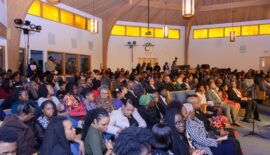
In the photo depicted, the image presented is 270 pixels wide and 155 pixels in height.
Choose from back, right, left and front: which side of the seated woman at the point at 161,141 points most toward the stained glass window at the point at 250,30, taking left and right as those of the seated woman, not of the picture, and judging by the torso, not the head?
front

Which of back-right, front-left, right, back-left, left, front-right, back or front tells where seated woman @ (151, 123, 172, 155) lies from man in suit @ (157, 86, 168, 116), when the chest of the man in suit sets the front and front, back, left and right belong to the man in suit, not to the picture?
front-right

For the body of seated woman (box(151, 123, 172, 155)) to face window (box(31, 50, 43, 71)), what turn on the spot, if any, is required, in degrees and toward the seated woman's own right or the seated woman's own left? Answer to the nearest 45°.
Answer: approximately 45° to the seated woman's own left

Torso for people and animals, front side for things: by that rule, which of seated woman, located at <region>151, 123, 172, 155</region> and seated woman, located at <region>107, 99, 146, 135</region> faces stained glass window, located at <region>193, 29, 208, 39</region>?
seated woman, located at <region>151, 123, 172, 155</region>
